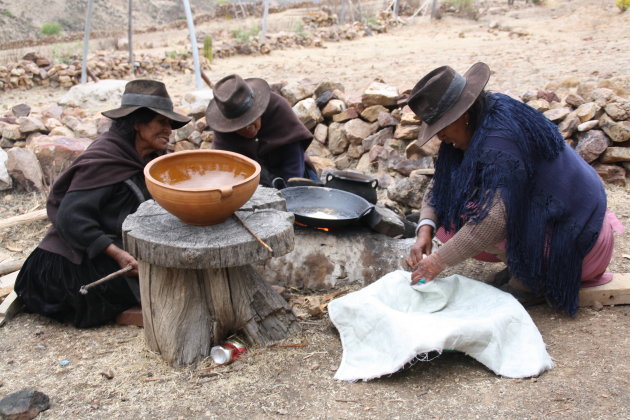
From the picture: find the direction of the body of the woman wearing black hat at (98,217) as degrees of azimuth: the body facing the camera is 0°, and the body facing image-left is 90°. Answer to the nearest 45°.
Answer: approximately 270°

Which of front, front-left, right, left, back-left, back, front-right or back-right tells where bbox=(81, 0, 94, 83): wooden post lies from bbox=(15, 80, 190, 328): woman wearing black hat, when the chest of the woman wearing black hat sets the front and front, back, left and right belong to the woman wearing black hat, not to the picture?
left

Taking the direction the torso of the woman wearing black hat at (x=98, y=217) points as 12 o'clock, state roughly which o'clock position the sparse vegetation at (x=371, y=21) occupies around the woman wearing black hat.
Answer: The sparse vegetation is roughly at 10 o'clock from the woman wearing black hat.

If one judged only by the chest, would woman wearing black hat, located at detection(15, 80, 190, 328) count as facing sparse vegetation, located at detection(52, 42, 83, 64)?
no

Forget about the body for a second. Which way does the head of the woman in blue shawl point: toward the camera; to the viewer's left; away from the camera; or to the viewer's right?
to the viewer's left

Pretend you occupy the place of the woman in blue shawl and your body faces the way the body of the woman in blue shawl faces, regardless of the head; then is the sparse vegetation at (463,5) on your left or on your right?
on your right

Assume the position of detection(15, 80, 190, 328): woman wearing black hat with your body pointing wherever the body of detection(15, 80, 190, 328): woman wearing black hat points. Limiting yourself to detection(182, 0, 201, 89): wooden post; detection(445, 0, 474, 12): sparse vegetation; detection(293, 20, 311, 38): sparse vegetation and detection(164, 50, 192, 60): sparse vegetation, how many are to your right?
0

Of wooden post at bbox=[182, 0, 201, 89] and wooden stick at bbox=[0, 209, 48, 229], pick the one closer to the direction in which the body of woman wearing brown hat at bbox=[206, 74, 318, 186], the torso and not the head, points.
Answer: the wooden stick

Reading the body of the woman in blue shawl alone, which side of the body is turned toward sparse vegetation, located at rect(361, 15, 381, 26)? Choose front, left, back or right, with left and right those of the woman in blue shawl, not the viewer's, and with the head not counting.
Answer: right

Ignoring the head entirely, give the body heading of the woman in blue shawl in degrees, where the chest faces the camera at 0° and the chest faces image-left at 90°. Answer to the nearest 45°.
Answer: approximately 90°

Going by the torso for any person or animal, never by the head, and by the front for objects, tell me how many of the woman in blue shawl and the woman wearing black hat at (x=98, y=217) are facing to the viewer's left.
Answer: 1

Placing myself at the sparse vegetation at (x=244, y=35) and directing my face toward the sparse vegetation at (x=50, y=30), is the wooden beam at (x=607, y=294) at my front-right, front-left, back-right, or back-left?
back-left

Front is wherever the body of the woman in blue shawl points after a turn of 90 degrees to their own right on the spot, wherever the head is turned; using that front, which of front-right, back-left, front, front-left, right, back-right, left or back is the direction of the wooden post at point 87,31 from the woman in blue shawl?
front-left
